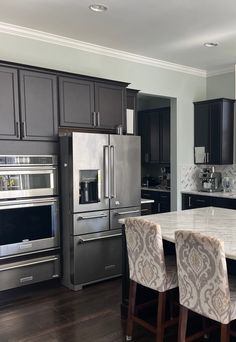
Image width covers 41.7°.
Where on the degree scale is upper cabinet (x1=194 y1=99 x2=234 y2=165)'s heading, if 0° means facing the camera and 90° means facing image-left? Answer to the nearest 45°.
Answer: approximately 45°

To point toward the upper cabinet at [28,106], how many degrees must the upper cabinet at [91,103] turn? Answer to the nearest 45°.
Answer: approximately 90° to its right

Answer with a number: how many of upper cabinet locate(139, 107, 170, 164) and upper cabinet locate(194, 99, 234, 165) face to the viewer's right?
0

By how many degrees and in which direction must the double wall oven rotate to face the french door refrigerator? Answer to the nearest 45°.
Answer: approximately 45° to its left

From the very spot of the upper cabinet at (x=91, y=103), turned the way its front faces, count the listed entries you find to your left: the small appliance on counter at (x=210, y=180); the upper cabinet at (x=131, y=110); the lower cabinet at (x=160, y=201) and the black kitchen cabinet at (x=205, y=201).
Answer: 4

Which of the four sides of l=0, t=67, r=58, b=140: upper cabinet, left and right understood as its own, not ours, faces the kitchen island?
front

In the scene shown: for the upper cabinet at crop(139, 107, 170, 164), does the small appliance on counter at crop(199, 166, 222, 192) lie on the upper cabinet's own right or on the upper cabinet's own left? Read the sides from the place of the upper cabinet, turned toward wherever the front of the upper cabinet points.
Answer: on the upper cabinet's own left

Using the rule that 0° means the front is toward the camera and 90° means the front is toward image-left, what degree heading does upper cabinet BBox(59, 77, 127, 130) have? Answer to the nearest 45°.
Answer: approximately 315°

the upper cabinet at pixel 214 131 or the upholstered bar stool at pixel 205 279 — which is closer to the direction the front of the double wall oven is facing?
the upholstered bar stool

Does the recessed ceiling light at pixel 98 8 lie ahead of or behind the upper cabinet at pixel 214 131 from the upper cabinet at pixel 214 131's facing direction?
ahead

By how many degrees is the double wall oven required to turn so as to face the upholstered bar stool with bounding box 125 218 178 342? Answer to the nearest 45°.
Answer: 0° — it already faces it
